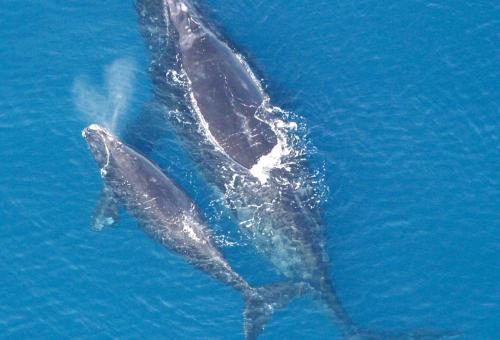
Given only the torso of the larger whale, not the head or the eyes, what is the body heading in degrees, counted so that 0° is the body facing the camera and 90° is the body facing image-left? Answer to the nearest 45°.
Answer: approximately 135°

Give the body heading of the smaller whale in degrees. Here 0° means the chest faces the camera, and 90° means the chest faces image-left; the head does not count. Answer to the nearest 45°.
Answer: approximately 135°
